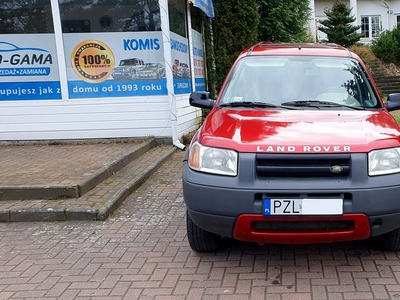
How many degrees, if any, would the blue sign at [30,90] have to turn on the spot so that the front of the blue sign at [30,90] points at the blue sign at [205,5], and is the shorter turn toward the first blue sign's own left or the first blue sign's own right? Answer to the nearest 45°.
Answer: approximately 90° to the first blue sign's own left

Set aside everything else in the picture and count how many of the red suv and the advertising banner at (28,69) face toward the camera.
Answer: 2

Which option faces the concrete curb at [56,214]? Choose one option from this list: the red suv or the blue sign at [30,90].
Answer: the blue sign

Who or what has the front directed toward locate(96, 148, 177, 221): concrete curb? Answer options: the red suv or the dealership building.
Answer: the dealership building

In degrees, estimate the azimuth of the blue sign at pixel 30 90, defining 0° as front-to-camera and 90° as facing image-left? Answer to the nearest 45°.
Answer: approximately 0°

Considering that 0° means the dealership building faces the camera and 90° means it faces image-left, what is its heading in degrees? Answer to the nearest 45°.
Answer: approximately 0°

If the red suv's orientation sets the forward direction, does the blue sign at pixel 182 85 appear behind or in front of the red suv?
behind

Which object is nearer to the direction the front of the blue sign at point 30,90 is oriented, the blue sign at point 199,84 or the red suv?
the red suv

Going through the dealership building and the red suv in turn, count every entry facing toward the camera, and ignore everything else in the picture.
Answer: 2

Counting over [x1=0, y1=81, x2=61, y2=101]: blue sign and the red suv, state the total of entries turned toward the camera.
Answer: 2
